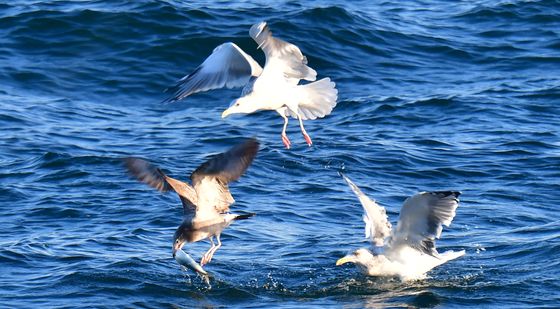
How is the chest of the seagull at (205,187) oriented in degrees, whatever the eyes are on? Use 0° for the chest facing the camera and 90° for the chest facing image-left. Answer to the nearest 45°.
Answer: approximately 45°

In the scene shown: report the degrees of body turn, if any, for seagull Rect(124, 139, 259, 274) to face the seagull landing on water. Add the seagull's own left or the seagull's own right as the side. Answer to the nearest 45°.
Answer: approximately 135° to the seagull's own left

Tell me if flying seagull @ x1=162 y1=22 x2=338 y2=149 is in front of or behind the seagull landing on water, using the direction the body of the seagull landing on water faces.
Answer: in front

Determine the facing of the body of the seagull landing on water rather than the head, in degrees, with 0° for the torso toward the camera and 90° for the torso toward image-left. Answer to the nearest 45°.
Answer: approximately 90°

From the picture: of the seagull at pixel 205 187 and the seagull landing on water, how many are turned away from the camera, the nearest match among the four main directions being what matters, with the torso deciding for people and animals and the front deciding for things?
0
